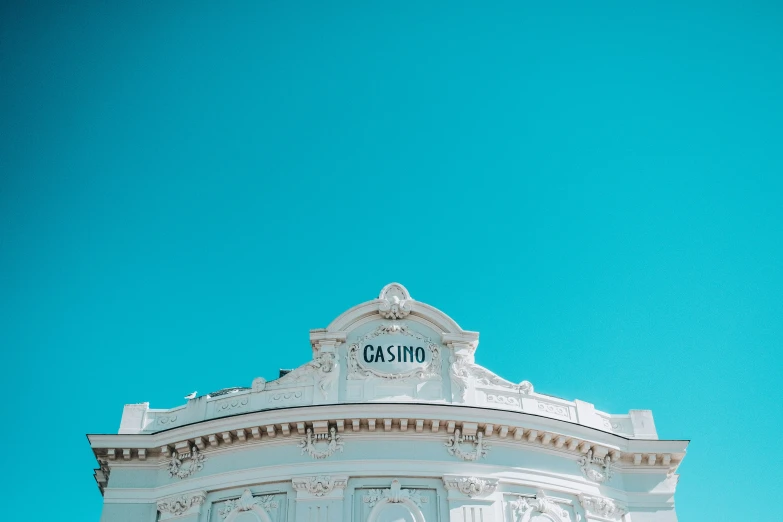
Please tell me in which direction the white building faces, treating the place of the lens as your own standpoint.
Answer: facing the viewer
